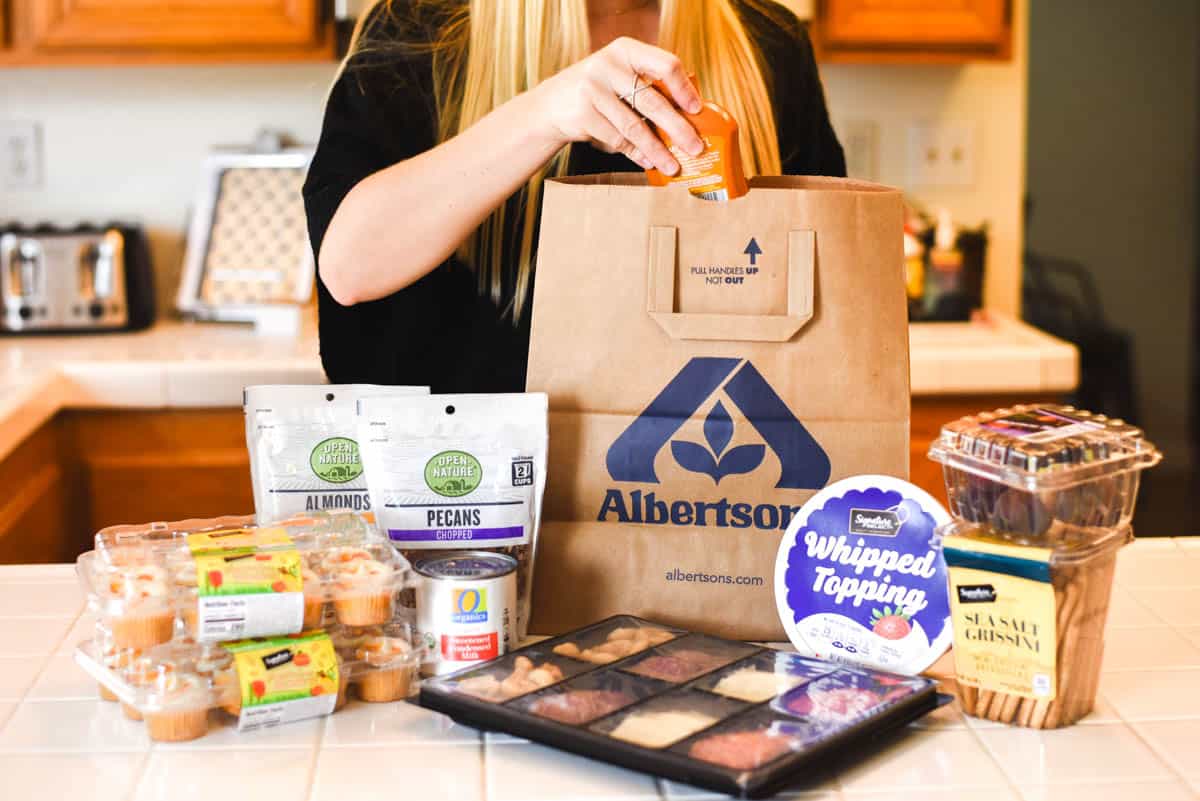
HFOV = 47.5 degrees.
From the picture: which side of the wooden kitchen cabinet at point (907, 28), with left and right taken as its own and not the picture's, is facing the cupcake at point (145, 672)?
front

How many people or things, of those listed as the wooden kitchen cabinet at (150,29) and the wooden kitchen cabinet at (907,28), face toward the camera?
2

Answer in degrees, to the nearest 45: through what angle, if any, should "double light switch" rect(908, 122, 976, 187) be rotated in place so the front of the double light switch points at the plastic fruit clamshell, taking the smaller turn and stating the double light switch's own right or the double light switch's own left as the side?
0° — it already faces it

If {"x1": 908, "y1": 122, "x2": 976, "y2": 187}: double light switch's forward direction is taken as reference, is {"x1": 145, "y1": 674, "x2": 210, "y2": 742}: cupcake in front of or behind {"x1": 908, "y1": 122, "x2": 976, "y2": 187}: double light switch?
in front

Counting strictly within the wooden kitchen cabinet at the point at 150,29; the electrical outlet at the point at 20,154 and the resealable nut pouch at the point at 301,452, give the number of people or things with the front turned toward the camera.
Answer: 3

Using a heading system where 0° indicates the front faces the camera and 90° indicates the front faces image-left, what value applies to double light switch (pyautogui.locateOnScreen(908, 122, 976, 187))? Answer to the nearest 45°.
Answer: approximately 0°

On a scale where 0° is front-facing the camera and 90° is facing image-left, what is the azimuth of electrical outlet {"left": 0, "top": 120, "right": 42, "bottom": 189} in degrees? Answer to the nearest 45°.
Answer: approximately 0°

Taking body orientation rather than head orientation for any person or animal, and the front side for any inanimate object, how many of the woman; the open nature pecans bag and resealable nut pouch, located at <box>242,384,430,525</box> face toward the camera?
3

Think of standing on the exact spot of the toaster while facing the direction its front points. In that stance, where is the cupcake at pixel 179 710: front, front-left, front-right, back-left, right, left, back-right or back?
front
